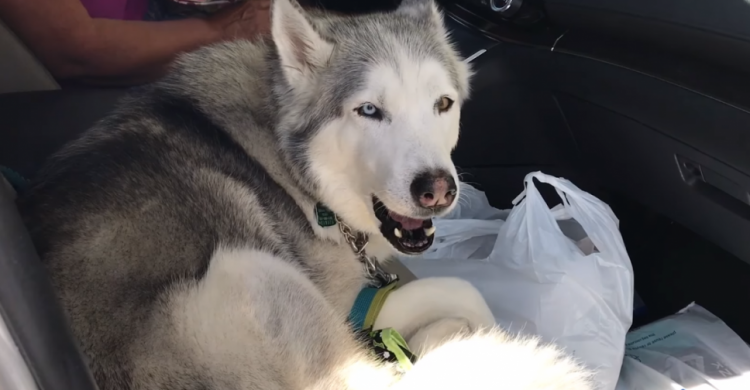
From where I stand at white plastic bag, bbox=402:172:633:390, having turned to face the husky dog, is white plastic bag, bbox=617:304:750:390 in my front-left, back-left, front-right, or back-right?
back-left

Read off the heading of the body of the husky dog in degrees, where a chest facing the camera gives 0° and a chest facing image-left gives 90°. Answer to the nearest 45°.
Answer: approximately 270°

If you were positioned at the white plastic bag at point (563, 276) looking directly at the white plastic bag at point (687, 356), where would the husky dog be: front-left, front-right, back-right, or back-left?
back-right

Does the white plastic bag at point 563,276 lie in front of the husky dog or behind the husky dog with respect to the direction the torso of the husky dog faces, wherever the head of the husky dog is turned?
in front

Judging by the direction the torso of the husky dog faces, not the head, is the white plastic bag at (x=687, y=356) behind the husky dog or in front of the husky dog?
in front
